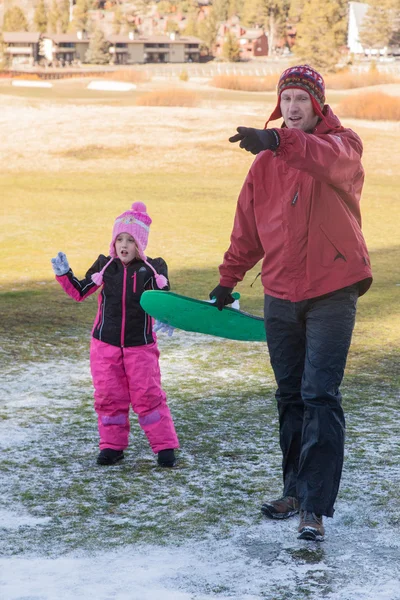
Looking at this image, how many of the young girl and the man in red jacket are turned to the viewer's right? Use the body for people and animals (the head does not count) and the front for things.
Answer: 0

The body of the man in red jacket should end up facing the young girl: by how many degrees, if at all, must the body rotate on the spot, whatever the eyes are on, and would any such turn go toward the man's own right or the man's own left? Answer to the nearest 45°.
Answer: approximately 90° to the man's own right

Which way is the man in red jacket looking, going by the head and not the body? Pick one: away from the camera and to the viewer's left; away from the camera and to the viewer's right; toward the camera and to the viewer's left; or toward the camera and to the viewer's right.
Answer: toward the camera and to the viewer's left

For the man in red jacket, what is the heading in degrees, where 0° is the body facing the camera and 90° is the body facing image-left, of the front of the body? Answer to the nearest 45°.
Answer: approximately 45°

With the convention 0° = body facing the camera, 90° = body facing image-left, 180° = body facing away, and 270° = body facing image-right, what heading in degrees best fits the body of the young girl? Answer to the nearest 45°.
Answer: approximately 0°

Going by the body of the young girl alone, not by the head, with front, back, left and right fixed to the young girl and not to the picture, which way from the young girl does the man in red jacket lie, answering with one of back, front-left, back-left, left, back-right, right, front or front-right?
front-left
